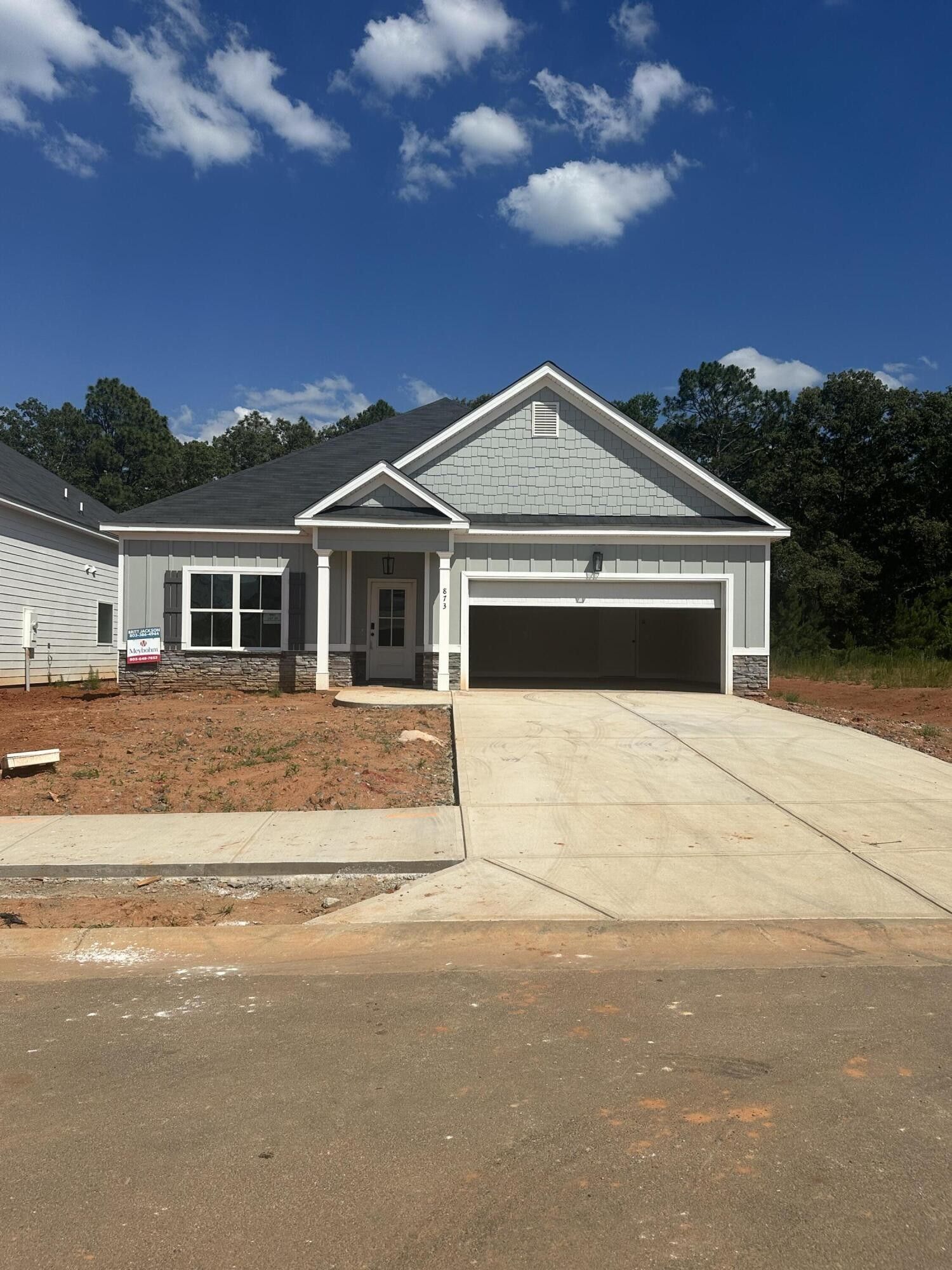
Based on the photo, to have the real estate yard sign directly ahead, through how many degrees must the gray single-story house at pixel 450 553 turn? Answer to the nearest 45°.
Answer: approximately 90° to its right

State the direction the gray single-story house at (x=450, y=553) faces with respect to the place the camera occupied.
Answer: facing the viewer

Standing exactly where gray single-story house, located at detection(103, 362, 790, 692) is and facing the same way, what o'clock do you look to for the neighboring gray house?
The neighboring gray house is roughly at 4 o'clock from the gray single-story house.

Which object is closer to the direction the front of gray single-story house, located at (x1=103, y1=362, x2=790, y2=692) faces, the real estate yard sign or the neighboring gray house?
the real estate yard sign

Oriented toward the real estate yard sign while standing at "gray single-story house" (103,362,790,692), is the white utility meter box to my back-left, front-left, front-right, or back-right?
front-right

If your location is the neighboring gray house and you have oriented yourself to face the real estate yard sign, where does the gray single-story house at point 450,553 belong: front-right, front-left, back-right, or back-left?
front-left
